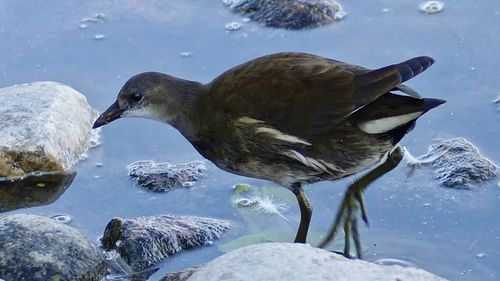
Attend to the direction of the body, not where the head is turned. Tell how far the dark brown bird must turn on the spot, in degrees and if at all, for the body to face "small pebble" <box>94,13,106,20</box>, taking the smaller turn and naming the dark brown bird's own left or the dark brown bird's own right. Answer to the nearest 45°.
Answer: approximately 45° to the dark brown bird's own right

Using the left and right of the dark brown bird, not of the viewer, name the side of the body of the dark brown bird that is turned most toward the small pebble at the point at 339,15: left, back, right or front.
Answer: right

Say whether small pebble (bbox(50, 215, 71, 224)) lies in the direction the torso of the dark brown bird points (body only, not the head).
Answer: yes

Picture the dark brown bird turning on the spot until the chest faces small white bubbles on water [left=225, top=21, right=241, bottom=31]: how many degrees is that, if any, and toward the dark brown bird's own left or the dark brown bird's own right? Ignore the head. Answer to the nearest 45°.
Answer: approximately 90° to the dark brown bird's own right

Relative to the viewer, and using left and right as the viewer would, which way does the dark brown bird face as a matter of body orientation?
facing to the left of the viewer
